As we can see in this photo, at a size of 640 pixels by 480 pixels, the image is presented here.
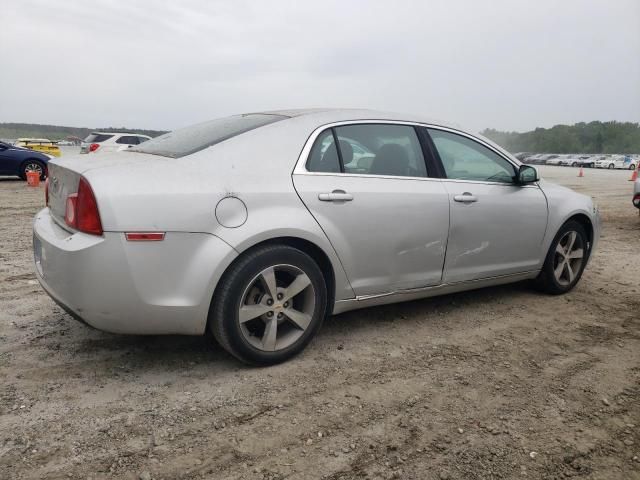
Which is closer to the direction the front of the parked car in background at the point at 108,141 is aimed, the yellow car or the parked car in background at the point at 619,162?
the parked car in background

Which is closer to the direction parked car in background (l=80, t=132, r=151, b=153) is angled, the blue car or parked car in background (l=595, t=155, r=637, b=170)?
the parked car in background

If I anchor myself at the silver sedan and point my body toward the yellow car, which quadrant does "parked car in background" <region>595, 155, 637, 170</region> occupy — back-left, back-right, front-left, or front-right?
front-right

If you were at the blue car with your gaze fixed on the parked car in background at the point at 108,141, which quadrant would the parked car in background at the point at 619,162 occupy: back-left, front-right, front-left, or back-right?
front-right

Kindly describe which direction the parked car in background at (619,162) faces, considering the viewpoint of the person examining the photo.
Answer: facing the viewer and to the left of the viewer

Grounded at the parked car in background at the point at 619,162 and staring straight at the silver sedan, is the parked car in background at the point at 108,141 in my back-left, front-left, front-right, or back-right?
front-right

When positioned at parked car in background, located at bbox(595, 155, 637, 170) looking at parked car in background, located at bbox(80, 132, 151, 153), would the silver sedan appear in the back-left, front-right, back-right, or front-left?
front-left

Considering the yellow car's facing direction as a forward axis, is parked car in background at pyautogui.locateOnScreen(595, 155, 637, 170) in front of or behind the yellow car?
in front

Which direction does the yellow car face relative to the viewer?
to the viewer's right

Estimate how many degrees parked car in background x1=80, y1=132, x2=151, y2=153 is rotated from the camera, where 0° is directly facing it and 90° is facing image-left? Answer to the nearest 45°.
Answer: approximately 225°

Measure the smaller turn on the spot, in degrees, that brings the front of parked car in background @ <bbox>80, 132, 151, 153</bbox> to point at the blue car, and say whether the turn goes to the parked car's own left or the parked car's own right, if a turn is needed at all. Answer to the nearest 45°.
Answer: approximately 135° to the parked car's own right

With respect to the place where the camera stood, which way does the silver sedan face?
facing away from the viewer and to the right of the viewer

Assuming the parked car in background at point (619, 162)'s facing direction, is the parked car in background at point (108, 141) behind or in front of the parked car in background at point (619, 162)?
in front
